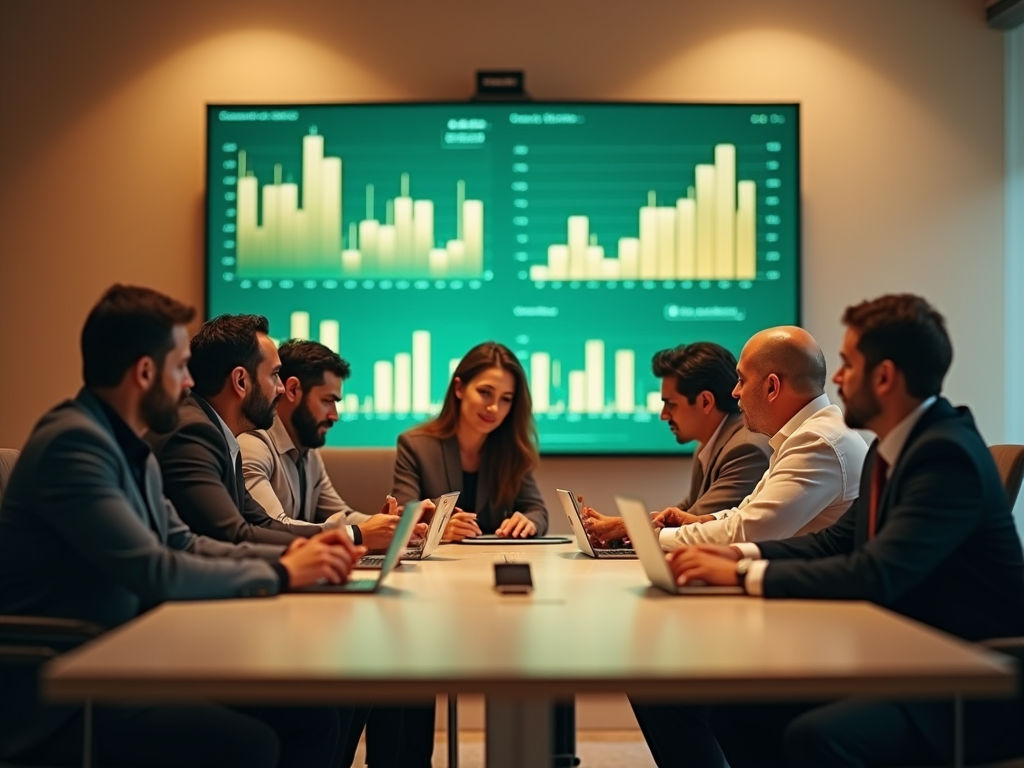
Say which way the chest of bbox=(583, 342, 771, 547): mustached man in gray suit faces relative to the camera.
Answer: to the viewer's left

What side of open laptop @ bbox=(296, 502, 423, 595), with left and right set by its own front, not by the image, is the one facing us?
left

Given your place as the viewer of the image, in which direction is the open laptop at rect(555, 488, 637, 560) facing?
facing to the right of the viewer

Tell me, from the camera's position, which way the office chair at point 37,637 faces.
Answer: facing to the right of the viewer

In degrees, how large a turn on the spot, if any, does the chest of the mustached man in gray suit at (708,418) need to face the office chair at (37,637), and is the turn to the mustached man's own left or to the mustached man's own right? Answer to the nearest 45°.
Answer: approximately 45° to the mustached man's own left

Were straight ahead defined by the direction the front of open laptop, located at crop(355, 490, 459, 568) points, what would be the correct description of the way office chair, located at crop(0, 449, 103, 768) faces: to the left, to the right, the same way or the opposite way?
the opposite way

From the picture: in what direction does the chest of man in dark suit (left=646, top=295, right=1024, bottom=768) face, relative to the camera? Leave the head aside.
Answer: to the viewer's left

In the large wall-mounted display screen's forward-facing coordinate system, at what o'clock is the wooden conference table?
The wooden conference table is roughly at 12 o'clock from the large wall-mounted display screen.

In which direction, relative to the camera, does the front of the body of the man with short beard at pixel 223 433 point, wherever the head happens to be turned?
to the viewer's right

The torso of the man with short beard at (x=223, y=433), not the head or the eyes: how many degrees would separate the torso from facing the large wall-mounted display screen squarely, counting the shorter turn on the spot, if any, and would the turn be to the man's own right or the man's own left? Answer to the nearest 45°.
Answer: approximately 45° to the man's own left

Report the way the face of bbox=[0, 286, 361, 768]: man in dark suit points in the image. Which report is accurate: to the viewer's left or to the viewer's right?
to the viewer's right

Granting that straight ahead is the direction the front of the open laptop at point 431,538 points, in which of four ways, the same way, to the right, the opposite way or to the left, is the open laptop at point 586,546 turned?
the opposite way

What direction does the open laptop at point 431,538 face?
to the viewer's left

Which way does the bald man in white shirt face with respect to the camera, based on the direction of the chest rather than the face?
to the viewer's left
